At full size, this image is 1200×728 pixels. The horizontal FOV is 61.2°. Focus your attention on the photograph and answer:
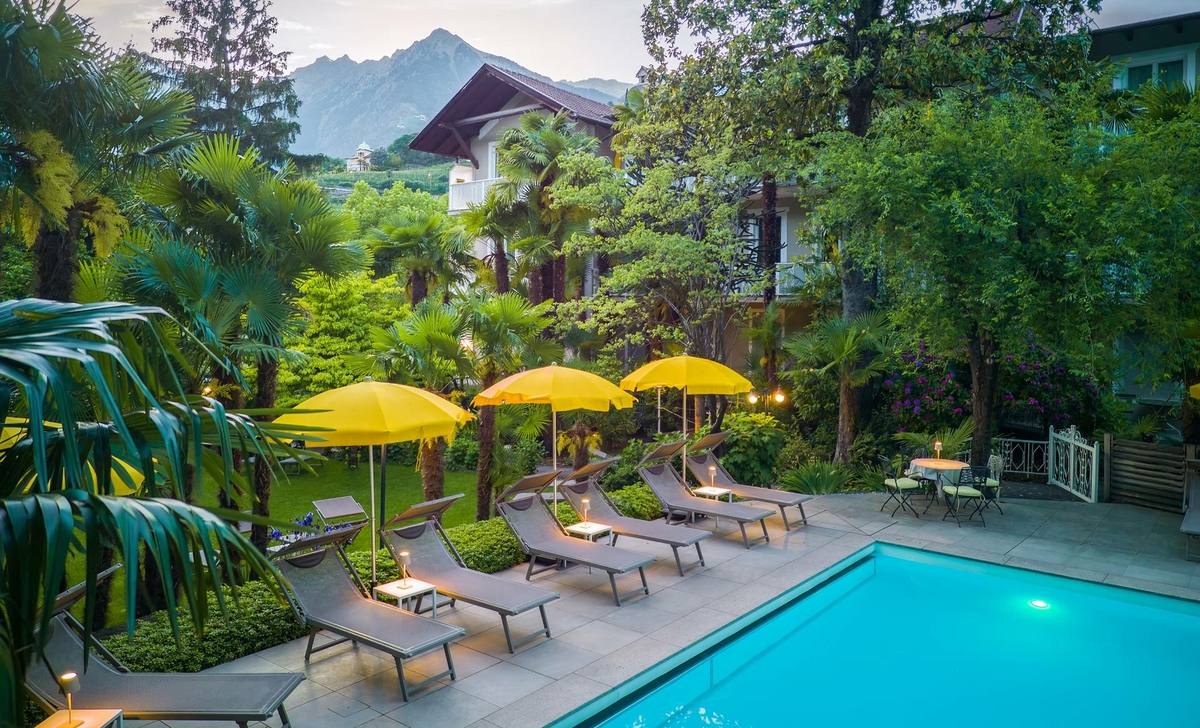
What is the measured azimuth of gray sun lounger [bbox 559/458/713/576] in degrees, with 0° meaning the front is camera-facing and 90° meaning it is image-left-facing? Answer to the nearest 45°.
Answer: approximately 315°

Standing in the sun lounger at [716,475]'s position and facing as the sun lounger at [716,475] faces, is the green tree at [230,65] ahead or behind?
behind

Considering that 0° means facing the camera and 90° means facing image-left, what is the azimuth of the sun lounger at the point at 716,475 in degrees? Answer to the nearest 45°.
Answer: approximately 315°

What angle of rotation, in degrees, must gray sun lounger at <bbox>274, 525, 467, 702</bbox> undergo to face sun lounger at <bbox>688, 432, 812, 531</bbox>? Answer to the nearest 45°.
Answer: approximately 90° to its left

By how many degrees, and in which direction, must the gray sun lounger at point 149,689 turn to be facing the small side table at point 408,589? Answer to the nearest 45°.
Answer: approximately 45° to its left

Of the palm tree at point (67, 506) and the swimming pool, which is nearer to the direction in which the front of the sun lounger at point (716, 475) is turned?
the swimming pool

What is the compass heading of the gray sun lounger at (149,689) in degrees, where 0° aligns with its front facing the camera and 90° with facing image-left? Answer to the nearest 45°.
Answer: approximately 270°

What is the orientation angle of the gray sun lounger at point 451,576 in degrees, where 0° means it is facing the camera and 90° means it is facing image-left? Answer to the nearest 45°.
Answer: approximately 315°
